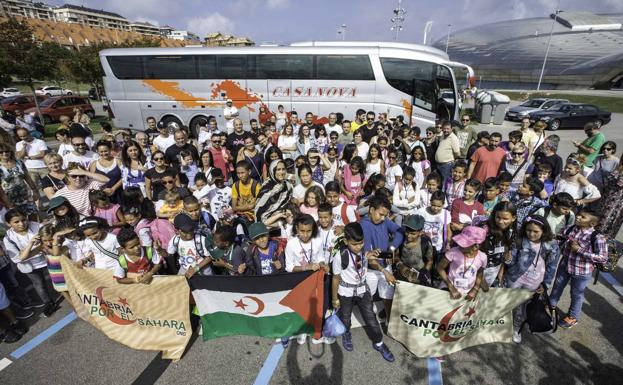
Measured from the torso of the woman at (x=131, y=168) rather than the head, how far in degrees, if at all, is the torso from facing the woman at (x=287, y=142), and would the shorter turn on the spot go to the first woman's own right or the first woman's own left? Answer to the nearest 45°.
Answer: approximately 90° to the first woman's own left

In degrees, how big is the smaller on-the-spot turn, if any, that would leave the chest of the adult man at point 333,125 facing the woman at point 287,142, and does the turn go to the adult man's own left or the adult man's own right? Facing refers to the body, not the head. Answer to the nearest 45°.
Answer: approximately 45° to the adult man's own right

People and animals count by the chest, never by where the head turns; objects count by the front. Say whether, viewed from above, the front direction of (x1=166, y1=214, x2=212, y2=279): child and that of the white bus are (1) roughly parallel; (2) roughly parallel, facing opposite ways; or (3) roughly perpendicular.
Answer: roughly perpendicular

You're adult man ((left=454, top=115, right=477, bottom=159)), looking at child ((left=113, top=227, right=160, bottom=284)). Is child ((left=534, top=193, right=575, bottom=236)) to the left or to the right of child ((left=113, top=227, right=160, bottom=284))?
left

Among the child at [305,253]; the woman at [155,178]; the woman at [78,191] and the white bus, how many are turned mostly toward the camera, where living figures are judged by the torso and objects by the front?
3

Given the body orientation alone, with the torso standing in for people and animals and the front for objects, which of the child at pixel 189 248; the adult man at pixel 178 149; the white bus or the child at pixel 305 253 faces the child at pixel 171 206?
the adult man

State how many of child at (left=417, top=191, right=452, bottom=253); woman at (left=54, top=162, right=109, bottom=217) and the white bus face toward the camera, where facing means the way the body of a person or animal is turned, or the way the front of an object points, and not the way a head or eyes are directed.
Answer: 2

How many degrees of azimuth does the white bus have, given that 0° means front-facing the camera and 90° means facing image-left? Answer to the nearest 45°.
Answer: approximately 270°

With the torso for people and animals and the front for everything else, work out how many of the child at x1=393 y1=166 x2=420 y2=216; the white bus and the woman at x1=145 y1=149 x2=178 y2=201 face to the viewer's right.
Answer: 1

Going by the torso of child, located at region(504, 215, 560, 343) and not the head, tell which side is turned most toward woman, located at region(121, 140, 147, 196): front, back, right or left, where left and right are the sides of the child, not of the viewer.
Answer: right

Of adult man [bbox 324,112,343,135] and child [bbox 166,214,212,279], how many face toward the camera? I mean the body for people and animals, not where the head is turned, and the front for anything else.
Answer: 2

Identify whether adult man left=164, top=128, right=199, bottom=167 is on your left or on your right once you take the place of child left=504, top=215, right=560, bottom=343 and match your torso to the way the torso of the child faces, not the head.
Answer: on your right
